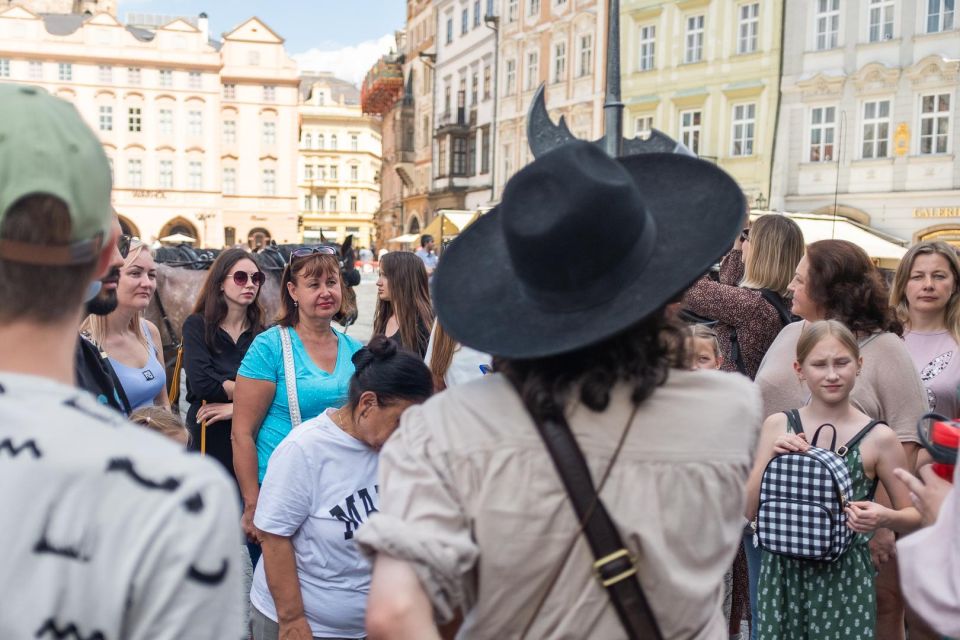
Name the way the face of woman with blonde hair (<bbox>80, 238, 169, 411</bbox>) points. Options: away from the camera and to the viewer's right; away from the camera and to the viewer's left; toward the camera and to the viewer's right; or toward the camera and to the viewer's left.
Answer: toward the camera and to the viewer's right

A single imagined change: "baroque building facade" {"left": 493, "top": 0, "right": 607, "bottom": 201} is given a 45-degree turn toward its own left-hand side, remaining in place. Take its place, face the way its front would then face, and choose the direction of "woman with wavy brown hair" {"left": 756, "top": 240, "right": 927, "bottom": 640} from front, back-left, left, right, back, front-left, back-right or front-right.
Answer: front

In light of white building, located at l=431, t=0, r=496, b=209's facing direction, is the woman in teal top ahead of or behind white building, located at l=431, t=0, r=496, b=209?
ahead

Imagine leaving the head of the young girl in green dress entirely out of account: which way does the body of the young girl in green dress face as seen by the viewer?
toward the camera

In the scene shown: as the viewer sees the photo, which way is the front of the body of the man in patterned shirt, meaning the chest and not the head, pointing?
away from the camera

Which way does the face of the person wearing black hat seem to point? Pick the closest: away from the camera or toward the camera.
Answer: away from the camera

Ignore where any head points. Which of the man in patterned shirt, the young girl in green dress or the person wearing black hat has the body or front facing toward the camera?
the young girl in green dress

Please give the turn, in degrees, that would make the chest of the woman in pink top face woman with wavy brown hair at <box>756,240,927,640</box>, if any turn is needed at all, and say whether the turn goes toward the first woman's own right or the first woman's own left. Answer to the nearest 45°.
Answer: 0° — they already face them

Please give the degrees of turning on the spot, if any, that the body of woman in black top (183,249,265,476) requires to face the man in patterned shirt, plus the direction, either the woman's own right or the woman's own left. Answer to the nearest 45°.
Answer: approximately 45° to the woman's own right

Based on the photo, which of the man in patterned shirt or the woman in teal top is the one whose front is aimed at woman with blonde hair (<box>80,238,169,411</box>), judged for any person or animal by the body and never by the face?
the man in patterned shirt

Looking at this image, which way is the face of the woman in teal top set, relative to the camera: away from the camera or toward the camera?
toward the camera

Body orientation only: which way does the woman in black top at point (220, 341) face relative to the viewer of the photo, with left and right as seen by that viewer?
facing the viewer and to the right of the viewer

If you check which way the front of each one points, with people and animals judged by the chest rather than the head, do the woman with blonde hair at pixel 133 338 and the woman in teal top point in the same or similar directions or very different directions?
same or similar directions

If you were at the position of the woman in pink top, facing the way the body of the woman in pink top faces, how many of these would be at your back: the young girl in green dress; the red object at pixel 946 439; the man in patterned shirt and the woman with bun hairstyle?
0

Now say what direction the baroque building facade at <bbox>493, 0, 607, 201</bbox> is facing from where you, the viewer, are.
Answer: facing the viewer and to the left of the viewer

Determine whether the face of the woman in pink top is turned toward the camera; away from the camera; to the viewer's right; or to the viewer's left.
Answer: toward the camera

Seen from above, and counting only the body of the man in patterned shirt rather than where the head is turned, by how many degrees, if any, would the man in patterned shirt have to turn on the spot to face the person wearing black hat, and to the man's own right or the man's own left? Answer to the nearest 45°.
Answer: approximately 90° to the man's own right

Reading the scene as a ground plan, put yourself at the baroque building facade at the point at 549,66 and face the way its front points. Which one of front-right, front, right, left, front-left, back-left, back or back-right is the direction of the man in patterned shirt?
front-left

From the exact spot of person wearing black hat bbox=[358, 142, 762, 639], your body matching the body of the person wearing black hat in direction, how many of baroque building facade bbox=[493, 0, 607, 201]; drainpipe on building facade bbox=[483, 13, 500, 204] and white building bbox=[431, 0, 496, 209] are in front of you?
3
